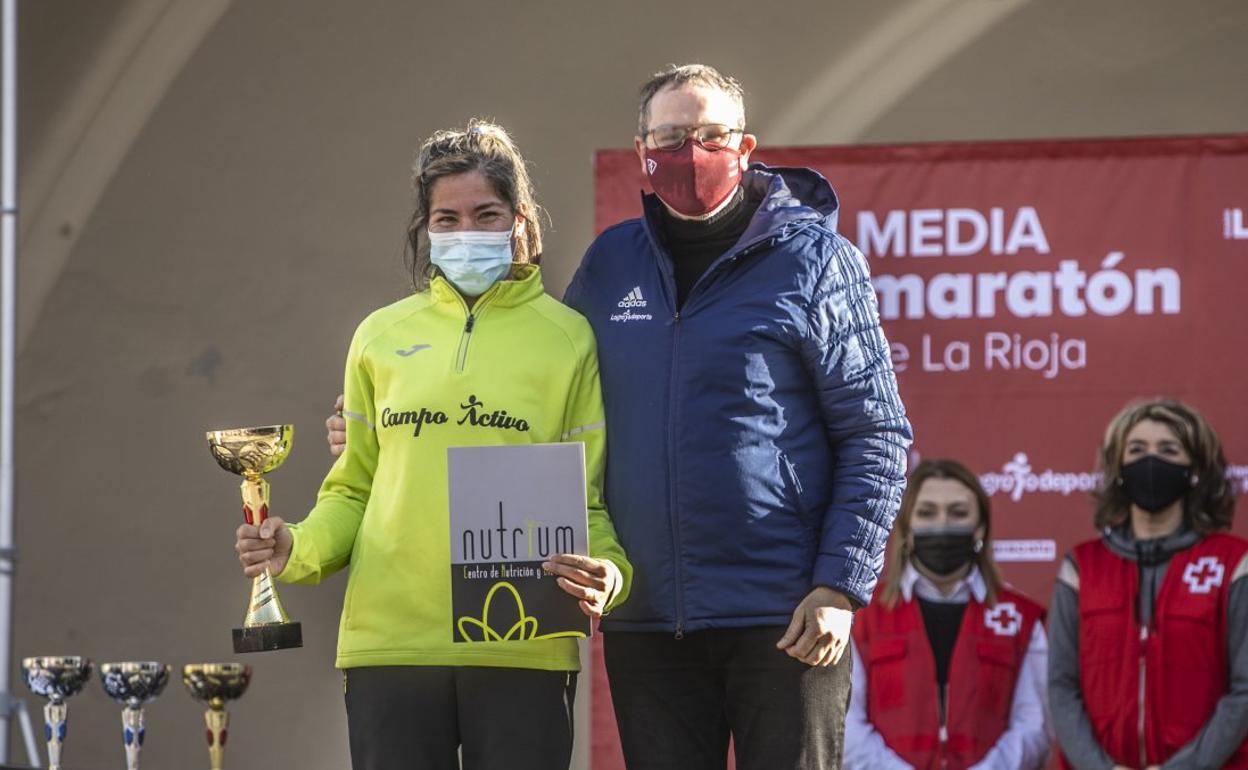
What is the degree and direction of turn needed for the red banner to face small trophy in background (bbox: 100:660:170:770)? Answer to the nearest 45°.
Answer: approximately 45° to its right

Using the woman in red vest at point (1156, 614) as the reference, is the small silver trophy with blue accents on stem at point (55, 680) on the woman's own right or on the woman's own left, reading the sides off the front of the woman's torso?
on the woman's own right

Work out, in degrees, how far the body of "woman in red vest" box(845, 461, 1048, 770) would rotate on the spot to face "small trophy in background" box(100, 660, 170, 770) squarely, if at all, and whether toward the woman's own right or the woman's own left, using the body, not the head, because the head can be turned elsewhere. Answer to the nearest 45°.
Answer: approximately 45° to the woman's own right

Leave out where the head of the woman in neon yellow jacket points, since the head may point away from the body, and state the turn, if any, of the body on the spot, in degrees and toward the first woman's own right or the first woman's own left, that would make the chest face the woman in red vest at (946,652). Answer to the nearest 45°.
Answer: approximately 135° to the first woman's own left
